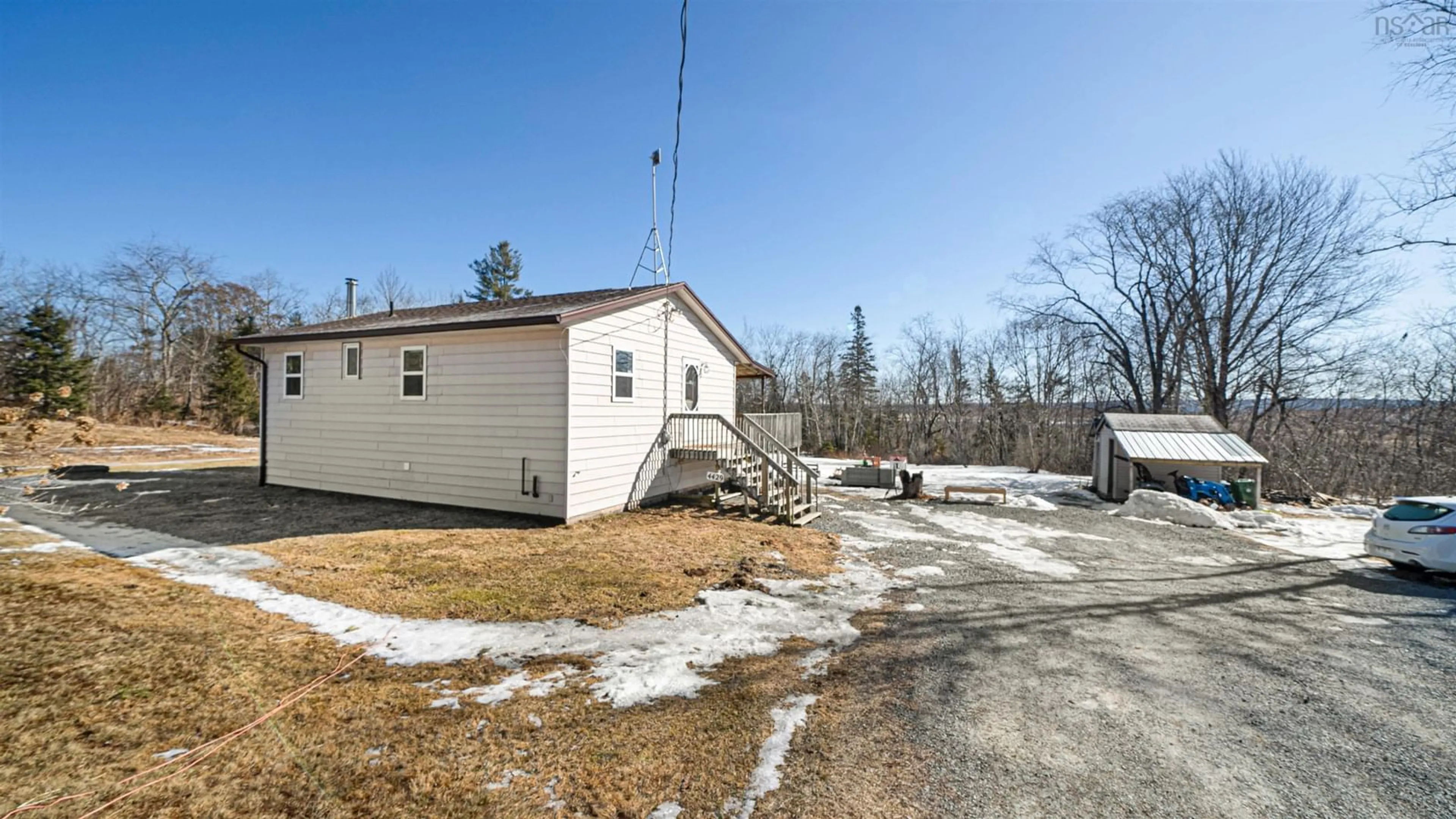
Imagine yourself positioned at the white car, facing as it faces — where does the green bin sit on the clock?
The green bin is roughly at 10 o'clock from the white car.

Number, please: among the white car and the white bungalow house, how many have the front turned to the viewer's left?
0

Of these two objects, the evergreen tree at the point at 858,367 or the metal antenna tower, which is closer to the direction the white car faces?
the evergreen tree

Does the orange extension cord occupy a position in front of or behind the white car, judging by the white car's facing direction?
behind

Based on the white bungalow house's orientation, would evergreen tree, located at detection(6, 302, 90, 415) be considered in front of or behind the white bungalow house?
behind

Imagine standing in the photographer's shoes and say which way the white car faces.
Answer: facing away from the viewer and to the right of the viewer

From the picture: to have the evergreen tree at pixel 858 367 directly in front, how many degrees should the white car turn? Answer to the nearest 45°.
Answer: approximately 90° to its left

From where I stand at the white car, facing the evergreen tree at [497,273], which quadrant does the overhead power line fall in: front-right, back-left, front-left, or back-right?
front-left

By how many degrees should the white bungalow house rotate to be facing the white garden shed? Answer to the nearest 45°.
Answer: approximately 45° to its left
